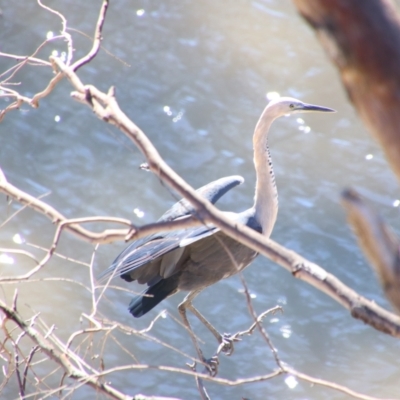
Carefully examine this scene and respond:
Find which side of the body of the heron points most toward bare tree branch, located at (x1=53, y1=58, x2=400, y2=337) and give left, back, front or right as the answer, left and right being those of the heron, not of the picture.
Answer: right

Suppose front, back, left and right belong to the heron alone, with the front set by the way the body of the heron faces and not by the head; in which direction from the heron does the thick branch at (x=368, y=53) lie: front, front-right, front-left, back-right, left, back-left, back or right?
right

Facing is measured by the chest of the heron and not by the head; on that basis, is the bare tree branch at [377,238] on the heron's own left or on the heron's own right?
on the heron's own right

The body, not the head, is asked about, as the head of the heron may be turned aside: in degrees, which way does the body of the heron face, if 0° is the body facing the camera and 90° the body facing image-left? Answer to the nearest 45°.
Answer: approximately 270°
